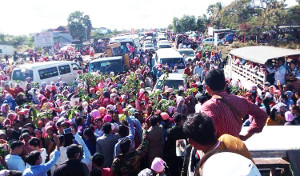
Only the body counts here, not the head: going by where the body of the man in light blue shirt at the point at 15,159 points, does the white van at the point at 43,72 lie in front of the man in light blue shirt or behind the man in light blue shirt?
in front

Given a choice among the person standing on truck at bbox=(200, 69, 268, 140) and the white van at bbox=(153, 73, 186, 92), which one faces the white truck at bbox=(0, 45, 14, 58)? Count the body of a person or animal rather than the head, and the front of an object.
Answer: the person standing on truck

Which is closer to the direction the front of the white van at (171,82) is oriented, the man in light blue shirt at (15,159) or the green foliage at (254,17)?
the man in light blue shirt

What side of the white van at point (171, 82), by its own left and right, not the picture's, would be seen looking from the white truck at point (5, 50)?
right

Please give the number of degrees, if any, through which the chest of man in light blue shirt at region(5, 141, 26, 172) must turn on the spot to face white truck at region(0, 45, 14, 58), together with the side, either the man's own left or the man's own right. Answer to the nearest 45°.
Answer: approximately 45° to the man's own left

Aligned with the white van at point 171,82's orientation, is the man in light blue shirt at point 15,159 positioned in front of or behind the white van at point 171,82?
in front

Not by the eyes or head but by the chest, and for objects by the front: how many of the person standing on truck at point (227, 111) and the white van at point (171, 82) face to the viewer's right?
0

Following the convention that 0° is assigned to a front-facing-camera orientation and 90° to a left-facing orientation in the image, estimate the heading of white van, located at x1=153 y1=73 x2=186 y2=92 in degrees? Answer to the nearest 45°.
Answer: approximately 45°

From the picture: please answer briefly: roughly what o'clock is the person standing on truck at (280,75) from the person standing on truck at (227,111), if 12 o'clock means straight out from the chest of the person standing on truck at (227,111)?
the person standing on truck at (280,75) is roughly at 2 o'clock from the person standing on truck at (227,111).

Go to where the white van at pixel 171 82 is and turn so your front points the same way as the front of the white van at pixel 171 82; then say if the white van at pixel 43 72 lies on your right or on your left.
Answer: on your right

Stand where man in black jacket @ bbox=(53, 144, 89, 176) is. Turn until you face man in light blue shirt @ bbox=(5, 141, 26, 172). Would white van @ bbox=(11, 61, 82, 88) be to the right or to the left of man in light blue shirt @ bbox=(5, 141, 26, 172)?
right

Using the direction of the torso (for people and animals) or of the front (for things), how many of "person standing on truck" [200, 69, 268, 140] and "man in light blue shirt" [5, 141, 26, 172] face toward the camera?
0

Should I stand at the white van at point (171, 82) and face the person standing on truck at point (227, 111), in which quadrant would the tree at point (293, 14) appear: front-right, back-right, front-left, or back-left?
back-left

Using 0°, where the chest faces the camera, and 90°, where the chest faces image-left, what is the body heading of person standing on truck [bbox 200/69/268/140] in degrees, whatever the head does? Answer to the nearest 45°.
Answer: approximately 135°

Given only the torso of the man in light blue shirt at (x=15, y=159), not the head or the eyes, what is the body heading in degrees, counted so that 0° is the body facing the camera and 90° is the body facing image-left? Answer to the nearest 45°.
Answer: approximately 225°
